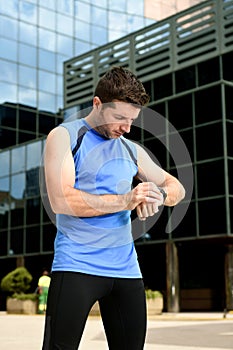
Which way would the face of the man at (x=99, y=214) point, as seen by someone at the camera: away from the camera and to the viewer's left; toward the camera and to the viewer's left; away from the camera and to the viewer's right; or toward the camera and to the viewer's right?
toward the camera and to the viewer's right

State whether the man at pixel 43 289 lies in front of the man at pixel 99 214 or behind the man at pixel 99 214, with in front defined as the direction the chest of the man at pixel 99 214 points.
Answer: behind

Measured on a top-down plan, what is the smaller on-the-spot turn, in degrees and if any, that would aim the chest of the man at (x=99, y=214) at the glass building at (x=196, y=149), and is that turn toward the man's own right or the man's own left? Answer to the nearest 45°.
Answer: approximately 135° to the man's own left

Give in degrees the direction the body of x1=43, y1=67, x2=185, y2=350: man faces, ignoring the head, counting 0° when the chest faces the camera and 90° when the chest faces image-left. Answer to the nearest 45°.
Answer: approximately 315°

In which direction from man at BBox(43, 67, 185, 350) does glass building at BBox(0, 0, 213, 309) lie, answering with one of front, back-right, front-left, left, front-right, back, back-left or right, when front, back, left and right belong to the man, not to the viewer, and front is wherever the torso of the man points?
back-left
